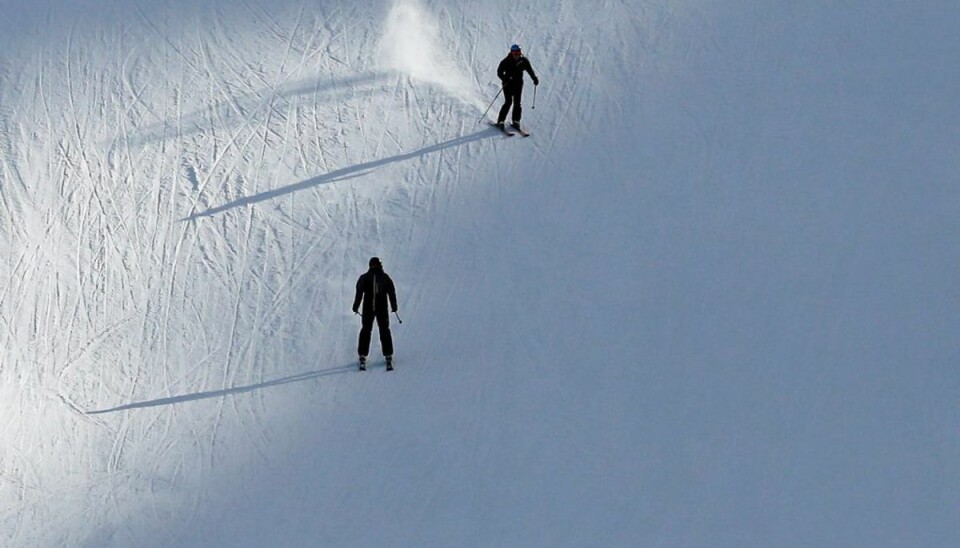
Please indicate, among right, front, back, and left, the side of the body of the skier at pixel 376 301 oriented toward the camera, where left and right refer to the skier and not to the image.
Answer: front

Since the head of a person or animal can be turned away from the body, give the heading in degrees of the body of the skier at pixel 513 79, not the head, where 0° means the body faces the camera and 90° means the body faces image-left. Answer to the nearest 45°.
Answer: approximately 315°

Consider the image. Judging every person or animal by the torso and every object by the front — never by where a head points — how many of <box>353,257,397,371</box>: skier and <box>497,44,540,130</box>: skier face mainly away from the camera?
0
